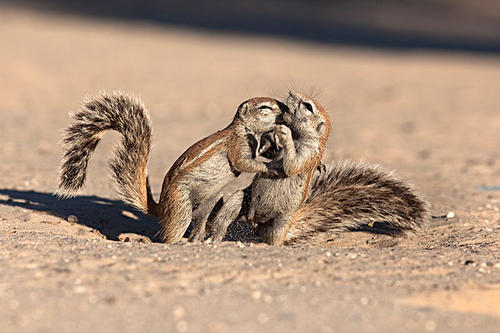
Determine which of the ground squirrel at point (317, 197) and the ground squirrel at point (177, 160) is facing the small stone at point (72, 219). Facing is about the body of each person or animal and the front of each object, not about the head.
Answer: the ground squirrel at point (317, 197)

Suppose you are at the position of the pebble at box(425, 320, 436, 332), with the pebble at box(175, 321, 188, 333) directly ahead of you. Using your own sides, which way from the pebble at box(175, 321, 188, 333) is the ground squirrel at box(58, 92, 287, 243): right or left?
right

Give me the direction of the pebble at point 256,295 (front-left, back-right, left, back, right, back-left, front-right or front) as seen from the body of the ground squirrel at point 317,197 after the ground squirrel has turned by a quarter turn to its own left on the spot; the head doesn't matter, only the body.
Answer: front

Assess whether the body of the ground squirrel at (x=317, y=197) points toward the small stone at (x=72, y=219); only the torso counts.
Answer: yes

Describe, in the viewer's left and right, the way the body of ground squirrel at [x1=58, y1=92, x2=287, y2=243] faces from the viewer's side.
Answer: facing to the right of the viewer

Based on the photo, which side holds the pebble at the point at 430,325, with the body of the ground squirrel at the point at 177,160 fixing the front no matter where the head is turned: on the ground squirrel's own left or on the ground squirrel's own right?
on the ground squirrel's own right

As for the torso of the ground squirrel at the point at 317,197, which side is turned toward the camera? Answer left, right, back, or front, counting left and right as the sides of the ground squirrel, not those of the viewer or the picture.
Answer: left

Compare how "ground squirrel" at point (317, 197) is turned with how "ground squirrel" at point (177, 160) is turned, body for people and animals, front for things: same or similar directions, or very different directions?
very different directions

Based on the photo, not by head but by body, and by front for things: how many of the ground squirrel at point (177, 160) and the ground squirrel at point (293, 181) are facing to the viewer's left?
1

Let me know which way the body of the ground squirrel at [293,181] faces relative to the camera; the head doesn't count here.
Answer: to the viewer's left
